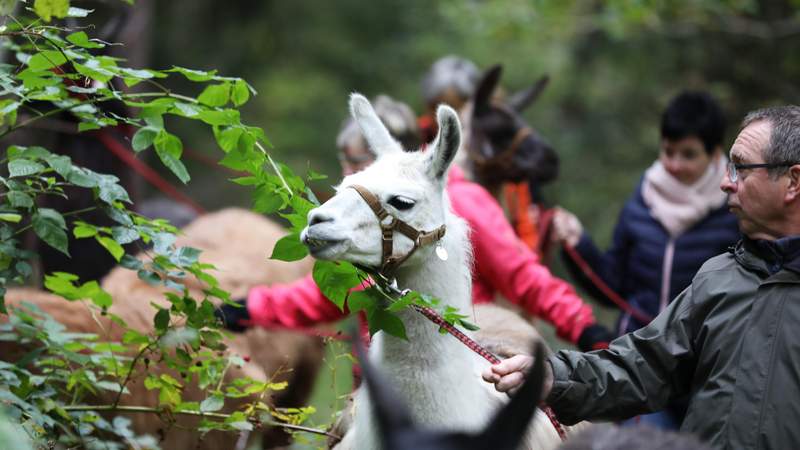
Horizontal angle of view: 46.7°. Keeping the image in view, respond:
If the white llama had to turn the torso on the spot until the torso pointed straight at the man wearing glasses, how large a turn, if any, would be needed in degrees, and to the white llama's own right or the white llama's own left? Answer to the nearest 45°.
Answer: approximately 135° to the white llama's own left

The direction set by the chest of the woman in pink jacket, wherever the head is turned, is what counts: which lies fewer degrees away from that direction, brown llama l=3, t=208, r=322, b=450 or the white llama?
the white llama

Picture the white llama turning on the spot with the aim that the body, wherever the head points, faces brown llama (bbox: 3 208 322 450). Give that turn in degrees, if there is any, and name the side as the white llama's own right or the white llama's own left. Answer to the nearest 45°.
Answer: approximately 90° to the white llama's own right

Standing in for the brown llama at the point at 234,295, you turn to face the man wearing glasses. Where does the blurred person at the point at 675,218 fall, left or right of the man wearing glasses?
left

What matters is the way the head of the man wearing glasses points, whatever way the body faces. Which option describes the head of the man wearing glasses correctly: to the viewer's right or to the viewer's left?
to the viewer's left

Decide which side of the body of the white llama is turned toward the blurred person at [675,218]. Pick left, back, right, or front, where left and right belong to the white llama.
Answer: back

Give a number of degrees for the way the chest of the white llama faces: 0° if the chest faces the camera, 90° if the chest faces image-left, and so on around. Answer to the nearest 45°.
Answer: approximately 45°

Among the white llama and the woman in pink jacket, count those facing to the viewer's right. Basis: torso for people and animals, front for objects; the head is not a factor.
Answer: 0

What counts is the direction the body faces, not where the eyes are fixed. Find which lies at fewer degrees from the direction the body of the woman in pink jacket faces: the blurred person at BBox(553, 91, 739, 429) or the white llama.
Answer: the white llama

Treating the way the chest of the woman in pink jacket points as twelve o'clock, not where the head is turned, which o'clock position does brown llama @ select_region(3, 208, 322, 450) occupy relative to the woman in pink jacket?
The brown llama is roughly at 4 o'clock from the woman in pink jacket.

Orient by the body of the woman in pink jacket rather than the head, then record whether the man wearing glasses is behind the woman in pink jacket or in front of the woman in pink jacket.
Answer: in front
